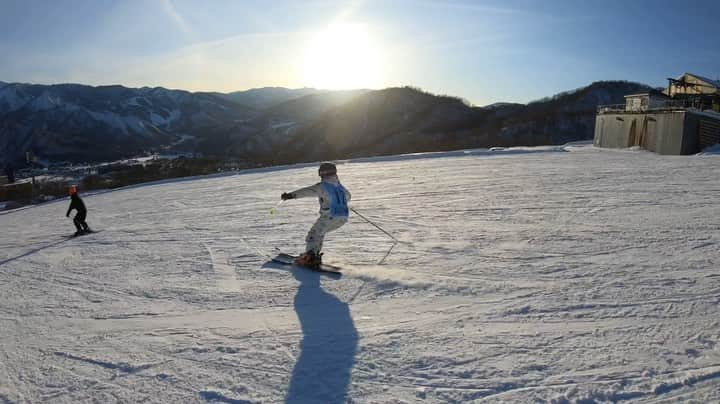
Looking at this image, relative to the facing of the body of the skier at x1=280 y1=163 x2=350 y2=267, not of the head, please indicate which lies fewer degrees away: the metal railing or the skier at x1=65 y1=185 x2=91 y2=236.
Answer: the skier

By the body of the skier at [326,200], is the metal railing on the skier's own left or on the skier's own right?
on the skier's own right

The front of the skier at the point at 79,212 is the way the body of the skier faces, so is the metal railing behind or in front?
behind

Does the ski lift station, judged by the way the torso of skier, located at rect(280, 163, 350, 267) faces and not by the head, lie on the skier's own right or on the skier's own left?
on the skier's own right

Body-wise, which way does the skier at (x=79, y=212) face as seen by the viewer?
to the viewer's left

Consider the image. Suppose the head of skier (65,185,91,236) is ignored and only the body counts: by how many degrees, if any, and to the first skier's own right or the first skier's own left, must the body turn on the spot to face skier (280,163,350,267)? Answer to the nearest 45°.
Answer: approximately 90° to the first skier's own left

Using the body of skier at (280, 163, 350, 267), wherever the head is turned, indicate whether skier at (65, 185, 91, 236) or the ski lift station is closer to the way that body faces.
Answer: the skier

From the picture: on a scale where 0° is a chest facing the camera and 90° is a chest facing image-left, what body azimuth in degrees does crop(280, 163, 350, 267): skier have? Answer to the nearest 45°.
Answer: approximately 135°
